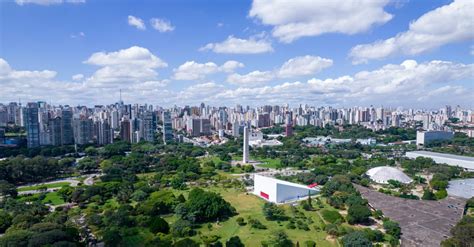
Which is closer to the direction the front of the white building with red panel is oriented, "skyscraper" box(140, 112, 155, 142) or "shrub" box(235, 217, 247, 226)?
the shrub

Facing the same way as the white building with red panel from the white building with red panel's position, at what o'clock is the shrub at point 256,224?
The shrub is roughly at 11 o'clock from the white building with red panel.

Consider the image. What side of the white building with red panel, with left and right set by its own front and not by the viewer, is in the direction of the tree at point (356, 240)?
left

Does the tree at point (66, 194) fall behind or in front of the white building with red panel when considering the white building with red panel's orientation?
in front

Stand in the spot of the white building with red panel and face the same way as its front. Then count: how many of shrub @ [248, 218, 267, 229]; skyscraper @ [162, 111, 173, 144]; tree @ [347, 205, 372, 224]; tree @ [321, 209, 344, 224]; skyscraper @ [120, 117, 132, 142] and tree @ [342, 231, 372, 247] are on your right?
2

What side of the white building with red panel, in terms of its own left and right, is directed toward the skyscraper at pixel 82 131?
right

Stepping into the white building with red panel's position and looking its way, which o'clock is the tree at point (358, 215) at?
The tree is roughly at 9 o'clock from the white building with red panel.

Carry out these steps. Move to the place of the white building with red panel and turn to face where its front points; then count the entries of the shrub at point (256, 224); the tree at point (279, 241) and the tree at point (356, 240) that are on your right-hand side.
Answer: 0

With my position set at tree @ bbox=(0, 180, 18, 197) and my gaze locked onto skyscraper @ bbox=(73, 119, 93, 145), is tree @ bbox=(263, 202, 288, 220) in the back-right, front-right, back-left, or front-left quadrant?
back-right

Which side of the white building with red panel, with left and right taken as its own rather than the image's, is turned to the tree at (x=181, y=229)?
front

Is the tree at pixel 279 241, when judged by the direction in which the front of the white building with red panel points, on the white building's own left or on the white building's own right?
on the white building's own left

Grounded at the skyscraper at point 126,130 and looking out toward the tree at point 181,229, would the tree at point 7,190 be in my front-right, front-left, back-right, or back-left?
front-right

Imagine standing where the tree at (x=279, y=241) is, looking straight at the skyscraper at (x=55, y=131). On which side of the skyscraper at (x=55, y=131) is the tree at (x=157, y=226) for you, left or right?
left

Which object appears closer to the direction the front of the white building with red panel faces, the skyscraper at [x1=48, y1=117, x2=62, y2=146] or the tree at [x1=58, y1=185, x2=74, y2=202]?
the tree

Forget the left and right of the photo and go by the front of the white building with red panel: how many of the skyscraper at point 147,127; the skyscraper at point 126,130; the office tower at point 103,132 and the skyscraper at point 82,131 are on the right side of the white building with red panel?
4

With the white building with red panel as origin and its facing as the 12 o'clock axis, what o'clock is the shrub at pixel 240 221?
The shrub is roughly at 11 o'clock from the white building with red panel.

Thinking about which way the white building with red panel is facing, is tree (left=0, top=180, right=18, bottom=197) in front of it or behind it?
in front

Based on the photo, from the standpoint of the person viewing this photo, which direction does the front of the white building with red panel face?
facing the viewer and to the left of the viewer
